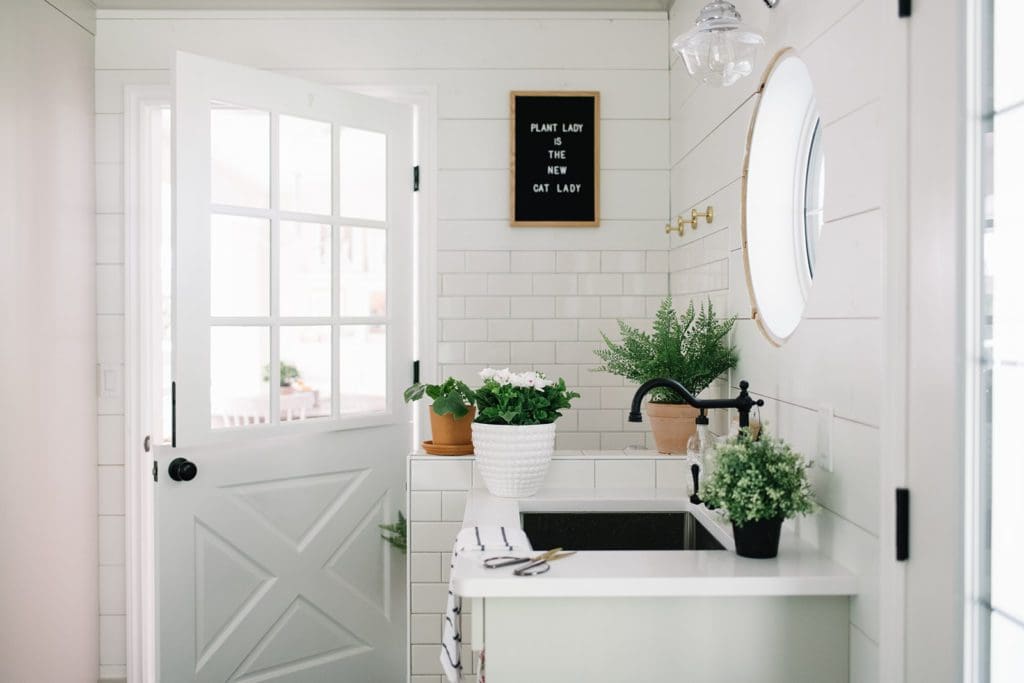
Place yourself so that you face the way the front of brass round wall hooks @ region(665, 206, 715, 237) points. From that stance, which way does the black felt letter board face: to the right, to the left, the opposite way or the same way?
to the left

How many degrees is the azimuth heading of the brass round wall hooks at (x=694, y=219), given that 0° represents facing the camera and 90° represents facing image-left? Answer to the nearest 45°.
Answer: approximately 90°

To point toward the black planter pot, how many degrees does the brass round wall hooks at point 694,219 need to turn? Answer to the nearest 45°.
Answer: approximately 90° to its left

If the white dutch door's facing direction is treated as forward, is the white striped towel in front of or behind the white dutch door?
in front

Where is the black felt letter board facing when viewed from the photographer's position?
facing the viewer

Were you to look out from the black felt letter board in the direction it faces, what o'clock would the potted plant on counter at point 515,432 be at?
The potted plant on counter is roughly at 12 o'clock from the black felt letter board.

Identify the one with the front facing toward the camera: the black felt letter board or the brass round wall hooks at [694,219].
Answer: the black felt letter board

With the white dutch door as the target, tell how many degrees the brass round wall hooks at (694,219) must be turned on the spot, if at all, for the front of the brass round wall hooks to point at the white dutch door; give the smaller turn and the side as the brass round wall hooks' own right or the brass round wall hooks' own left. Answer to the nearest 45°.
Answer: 0° — it already faces it
